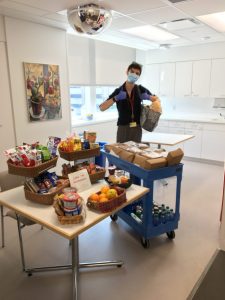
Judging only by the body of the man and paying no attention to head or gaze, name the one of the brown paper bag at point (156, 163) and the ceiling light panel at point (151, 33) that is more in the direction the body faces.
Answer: the brown paper bag

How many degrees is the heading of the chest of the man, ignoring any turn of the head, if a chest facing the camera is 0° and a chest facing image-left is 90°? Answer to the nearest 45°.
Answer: approximately 0°

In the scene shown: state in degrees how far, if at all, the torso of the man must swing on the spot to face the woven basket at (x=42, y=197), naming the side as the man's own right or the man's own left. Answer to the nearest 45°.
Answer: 0° — they already face it

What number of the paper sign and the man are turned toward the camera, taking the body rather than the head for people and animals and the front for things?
2

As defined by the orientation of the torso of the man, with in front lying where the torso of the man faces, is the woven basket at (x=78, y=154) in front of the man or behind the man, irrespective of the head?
in front

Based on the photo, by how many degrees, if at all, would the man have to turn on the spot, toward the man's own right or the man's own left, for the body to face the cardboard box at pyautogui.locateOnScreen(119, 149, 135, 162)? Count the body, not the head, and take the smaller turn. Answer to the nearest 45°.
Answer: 0° — they already face it

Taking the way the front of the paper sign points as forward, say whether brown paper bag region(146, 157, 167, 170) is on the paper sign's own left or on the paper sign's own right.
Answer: on the paper sign's own left

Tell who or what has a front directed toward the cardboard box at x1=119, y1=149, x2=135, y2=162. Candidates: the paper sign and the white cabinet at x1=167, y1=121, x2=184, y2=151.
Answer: the white cabinet

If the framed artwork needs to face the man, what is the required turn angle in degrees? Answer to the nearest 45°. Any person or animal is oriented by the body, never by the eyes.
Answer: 0° — it already faces them

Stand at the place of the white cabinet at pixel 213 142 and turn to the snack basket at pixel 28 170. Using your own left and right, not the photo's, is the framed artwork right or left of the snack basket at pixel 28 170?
right
